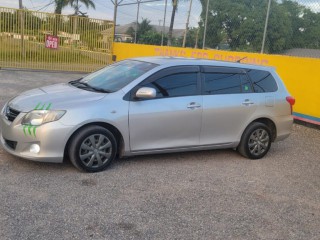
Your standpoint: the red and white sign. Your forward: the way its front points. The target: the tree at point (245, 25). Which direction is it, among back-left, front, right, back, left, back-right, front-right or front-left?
front-left

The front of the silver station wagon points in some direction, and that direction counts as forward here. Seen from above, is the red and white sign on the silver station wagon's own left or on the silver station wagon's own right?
on the silver station wagon's own right

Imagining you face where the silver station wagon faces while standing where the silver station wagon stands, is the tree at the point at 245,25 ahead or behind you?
behind

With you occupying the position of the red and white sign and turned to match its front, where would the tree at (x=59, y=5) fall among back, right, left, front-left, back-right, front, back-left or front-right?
back

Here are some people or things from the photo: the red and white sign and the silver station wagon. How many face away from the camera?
0

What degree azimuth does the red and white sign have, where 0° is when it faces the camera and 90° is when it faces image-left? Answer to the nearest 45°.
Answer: approximately 0°

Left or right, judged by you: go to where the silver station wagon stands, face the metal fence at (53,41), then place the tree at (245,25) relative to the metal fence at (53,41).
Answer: right

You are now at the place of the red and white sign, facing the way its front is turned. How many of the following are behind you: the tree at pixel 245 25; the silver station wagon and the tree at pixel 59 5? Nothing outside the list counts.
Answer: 1

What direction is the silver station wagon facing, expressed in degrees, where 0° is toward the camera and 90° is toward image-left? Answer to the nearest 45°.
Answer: approximately 45°

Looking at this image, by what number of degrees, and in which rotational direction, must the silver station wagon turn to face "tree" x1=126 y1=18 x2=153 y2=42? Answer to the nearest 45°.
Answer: approximately 135° to its right
